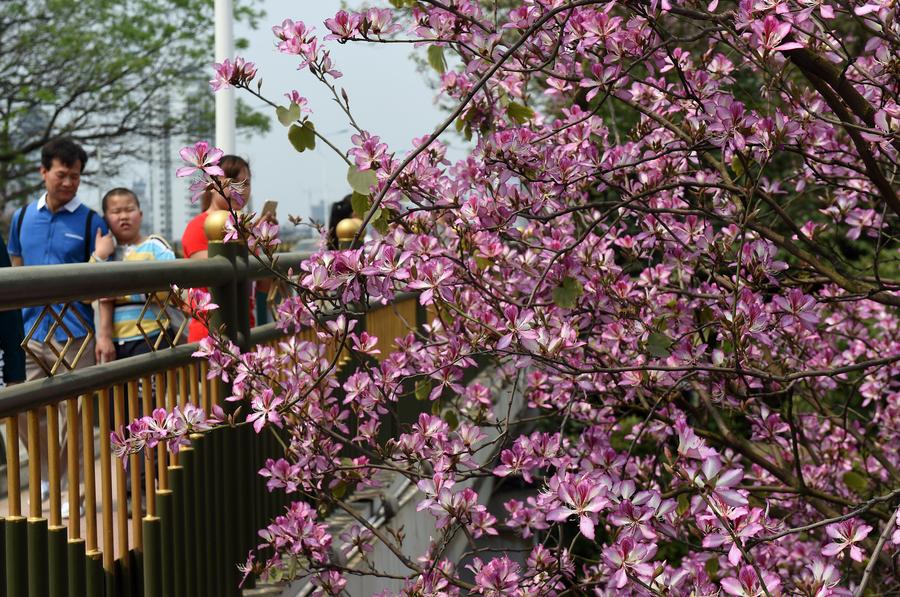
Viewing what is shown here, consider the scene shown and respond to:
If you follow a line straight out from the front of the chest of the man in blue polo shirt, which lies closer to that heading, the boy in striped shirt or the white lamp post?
the boy in striped shirt

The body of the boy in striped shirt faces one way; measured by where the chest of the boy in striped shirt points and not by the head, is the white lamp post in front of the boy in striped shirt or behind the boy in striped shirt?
behind

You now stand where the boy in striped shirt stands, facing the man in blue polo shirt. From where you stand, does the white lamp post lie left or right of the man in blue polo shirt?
right

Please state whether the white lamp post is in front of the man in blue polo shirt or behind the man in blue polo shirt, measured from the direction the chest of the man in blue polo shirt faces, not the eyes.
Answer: behind

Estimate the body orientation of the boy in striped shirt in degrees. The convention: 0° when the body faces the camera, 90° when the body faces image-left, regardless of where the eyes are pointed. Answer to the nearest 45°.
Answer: approximately 0°

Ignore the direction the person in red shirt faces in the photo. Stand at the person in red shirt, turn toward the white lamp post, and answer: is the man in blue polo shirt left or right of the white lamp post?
left

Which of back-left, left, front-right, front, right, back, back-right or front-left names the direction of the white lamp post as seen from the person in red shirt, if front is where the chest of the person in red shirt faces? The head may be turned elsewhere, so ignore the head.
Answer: back-left

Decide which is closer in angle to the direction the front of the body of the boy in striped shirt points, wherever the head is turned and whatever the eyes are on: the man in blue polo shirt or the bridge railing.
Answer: the bridge railing

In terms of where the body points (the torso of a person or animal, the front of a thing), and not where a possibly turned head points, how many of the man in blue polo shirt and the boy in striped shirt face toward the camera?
2

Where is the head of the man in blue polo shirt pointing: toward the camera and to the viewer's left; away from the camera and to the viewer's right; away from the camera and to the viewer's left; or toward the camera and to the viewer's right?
toward the camera and to the viewer's right
